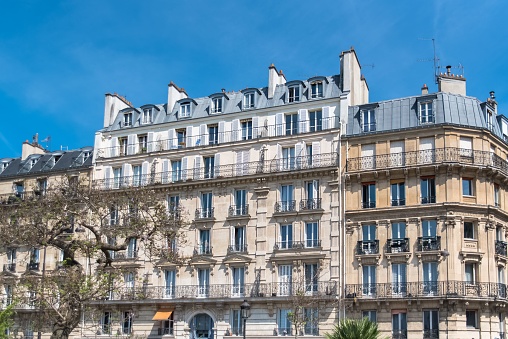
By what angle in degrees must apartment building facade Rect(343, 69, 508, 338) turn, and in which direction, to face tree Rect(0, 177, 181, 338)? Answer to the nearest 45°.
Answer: approximately 45° to its right

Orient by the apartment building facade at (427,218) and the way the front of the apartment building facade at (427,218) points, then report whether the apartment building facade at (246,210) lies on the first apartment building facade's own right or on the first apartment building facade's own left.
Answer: on the first apartment building facade's own right

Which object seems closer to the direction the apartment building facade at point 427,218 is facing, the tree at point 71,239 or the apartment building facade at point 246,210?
the tree

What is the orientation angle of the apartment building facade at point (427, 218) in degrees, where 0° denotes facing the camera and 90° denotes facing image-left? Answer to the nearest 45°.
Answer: approximately 0°
